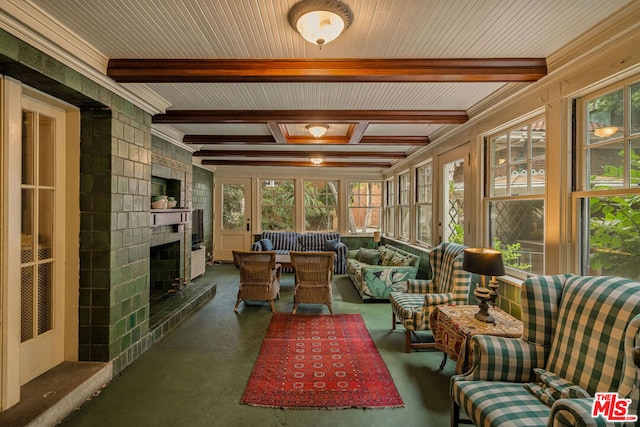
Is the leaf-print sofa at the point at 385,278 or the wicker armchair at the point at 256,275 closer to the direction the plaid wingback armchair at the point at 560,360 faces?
the wicker armchair

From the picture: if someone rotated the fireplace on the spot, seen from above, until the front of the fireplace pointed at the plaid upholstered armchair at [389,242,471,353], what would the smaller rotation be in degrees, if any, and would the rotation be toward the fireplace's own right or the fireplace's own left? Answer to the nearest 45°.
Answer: approximately 45° to the fireplace's own right

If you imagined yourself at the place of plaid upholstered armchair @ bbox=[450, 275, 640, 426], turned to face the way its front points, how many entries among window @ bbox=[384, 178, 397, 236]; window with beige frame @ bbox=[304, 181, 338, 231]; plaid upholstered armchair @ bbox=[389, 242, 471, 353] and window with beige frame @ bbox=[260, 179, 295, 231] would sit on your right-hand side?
4

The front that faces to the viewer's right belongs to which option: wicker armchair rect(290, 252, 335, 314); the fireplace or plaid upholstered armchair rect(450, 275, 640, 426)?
the fireplace

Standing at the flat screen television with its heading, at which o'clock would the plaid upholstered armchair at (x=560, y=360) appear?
The plaid upholstered armchair is roughly at 1 o'clock from the flat screen television.

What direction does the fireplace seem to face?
to the viewer's right

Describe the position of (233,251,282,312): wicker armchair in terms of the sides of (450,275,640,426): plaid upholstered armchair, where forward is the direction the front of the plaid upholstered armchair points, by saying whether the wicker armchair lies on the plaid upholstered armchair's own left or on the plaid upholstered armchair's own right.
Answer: on the plaid upholstered armchair's own right

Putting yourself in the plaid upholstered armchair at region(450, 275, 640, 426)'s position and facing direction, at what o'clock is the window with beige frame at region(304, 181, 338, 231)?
The window with beige frame is roughly at 3 o'clock from the plaid upholstered armchair.

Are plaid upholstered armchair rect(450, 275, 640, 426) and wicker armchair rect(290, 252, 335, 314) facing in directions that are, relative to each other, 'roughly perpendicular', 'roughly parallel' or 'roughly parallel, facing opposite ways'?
roughly perpendicular

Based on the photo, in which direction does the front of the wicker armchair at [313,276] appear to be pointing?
away from the camera

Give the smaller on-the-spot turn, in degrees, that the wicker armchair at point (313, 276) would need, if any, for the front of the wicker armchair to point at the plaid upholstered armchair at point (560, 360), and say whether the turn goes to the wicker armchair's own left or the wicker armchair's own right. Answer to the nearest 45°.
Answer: approximately 135° to the wicker armchair's own right

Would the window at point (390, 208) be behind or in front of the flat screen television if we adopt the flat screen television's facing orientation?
in front

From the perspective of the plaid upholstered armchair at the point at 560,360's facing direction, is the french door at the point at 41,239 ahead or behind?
ahead

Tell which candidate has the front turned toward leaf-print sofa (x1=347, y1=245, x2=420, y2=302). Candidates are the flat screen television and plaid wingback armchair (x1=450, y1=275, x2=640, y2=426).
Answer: the flat screen television

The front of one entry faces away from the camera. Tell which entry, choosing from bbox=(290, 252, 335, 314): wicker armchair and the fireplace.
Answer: the wicker armchair
